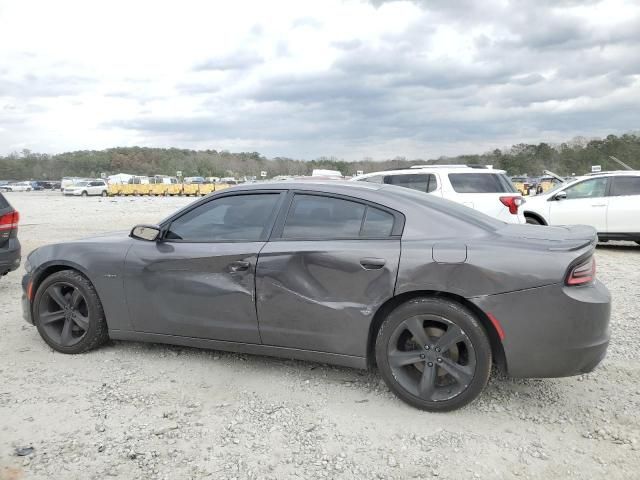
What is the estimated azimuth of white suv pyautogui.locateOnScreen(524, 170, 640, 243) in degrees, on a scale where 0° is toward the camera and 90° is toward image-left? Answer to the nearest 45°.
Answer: approximately 90°

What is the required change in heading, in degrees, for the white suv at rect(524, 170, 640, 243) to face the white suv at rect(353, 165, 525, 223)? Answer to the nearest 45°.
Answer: approximately 45° to its left

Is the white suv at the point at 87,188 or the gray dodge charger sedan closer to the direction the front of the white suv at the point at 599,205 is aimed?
the white suv

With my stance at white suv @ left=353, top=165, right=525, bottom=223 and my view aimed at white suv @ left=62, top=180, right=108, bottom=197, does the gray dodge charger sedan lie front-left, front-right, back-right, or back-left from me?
back-left

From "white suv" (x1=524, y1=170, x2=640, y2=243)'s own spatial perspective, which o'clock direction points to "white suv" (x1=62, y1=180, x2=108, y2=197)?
"white suv" (x1=62, y1=180, x2=108, y2=197) is roughly at 1 o'clock from "white suv" (x1=524, y1=170, x2=640, y2=243).

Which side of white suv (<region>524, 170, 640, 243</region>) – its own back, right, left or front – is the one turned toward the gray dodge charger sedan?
left

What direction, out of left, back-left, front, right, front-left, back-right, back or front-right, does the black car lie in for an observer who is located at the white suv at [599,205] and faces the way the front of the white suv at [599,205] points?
front-left
